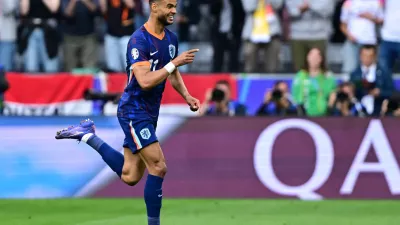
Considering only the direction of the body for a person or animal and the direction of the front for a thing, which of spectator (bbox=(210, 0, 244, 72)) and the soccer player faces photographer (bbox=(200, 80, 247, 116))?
spectator (bbox=(210, 0, 244, 72))

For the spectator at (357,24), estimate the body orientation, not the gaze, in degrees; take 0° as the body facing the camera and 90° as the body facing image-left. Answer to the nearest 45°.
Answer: approximately 0°

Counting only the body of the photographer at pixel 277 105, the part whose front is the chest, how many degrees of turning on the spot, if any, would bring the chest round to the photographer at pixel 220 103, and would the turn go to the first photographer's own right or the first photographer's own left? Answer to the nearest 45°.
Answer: approximately 90° to the first photographer's own right

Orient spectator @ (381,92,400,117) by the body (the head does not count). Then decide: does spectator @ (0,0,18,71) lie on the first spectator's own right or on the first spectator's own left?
on the first spectator's own right

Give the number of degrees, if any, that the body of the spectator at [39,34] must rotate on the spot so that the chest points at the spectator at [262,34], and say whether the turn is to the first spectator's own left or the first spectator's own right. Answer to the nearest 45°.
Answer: approximately 90° to the first spectator's own left

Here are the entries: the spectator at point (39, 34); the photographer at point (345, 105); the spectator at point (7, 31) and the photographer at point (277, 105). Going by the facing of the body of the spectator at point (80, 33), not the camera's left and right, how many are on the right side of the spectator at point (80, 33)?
2

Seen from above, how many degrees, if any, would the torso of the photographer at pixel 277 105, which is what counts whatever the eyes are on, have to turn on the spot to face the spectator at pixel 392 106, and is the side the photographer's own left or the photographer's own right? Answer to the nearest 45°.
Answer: approximately 90° to the photographer's own left
